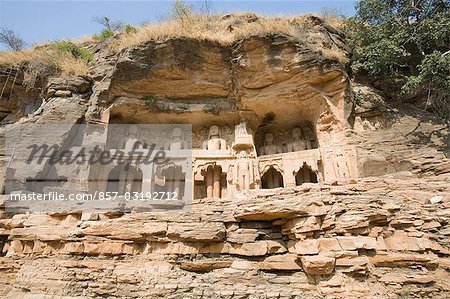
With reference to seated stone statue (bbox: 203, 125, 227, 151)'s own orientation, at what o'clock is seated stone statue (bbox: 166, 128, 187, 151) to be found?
seated stone statue (bbox: 166, 128, 187, 151) is roughly at 3 o'clock from seated stone statue (bbox: 203, 125, 227, 151).

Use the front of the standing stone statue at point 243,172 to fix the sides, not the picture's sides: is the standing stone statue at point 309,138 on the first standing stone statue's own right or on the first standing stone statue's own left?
on the first standing stone statue's own left

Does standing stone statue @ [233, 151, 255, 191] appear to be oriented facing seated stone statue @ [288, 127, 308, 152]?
no

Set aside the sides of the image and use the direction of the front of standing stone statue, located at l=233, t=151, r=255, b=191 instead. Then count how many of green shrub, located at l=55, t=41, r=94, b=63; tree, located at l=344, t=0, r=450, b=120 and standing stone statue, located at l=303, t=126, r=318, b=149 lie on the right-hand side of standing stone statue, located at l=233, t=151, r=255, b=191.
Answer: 1

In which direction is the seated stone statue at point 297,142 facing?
toward the camera

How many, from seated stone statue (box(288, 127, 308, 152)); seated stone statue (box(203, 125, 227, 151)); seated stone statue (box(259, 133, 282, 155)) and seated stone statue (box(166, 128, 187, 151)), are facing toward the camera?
4

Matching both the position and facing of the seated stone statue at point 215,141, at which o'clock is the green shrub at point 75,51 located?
The green shrub is roughly at 3 o'clock from the seated stone statue.

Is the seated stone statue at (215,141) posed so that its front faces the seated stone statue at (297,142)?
no

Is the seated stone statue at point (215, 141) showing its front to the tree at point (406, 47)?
no

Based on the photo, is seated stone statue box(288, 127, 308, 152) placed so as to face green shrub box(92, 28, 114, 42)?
no

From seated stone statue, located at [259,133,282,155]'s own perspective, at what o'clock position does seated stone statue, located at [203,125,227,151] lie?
seated stone statue, located at [203,125,227,151] is roughly at 2 o'clock from seated stone statue, located at [259,133,282,155].

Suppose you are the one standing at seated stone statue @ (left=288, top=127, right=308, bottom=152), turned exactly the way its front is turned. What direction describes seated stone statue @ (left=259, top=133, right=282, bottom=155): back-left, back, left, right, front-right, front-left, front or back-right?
right

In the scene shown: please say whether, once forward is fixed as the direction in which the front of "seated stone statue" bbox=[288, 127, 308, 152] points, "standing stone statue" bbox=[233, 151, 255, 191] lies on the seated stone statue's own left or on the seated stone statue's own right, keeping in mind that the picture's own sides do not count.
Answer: on the seated stone statue's own right

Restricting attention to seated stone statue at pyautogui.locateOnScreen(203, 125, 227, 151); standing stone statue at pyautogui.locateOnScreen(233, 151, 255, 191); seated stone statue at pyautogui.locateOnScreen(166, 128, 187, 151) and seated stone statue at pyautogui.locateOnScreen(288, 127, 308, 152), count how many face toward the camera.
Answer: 4

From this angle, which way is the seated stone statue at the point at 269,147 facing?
toward the camera
